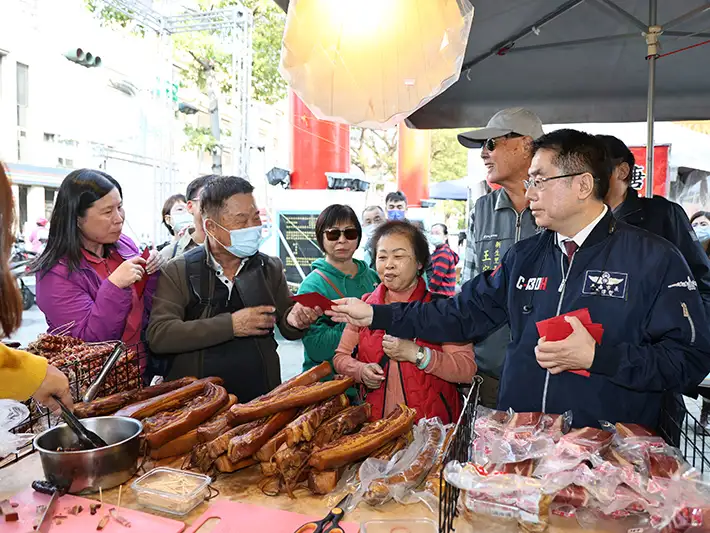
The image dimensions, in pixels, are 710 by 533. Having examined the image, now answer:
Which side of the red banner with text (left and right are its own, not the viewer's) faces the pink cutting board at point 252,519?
front

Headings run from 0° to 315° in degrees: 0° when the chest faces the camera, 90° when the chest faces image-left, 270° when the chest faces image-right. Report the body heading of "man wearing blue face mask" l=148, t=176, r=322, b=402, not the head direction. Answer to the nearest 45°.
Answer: approximately 315°

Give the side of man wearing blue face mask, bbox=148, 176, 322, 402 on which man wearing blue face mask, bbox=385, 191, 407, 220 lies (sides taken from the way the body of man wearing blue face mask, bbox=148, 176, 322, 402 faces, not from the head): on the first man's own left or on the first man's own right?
on the first man's own left

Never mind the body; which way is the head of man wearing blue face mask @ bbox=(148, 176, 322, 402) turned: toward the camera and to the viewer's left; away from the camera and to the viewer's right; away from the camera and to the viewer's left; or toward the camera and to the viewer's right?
toward the camera and to the viewer's right

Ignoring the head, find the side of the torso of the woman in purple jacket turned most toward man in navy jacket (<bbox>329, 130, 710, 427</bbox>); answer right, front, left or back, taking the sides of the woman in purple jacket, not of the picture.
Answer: front

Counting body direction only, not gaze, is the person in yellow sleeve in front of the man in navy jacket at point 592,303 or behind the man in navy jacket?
in front

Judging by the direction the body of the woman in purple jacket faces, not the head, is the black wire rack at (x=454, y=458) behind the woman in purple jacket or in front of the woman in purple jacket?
in front

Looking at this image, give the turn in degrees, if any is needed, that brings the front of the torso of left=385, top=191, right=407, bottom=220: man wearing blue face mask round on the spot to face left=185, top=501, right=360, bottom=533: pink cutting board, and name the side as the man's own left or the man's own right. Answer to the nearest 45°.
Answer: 0° — they already face it

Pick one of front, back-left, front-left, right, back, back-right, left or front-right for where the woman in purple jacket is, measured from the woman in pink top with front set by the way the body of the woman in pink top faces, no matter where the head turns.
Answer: front-right

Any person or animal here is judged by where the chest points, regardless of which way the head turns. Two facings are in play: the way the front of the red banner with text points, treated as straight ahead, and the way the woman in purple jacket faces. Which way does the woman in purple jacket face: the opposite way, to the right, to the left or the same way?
to the left

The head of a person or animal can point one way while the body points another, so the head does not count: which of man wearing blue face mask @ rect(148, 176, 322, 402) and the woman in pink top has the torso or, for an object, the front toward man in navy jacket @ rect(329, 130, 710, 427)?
the man wearing blue face mask
